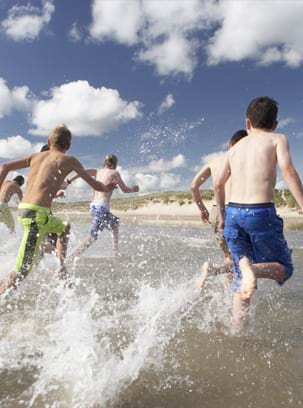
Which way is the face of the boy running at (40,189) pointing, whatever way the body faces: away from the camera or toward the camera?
away from the camera

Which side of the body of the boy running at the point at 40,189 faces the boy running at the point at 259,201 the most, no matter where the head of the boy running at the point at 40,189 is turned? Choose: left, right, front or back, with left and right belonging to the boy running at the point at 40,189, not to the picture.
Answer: right

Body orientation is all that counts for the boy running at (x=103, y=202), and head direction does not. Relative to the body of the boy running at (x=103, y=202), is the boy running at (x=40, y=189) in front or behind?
behind

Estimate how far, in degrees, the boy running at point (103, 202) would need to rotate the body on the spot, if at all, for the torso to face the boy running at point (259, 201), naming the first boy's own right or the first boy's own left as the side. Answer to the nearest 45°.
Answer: approximately 135° to the first boy's own right

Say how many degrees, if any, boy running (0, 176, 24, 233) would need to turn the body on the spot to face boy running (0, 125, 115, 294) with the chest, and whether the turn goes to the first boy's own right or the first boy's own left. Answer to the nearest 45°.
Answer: approximately 135° to the first boy's own right

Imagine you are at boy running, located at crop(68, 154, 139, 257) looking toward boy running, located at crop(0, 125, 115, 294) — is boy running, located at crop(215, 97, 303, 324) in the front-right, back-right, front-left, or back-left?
front-left

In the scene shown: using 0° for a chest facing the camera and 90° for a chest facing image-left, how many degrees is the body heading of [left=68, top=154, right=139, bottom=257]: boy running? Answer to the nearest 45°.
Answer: approximately 225°

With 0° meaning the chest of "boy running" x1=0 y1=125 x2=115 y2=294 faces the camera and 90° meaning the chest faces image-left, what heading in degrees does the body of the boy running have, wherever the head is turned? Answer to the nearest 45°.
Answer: approximately 225°

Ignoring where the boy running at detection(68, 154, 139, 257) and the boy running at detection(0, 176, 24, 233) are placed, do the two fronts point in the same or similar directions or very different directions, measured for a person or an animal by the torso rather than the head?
same or similar directions

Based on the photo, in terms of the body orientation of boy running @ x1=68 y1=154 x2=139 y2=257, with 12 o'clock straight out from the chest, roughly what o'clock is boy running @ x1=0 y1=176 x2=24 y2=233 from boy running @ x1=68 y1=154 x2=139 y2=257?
boy running @ x1=0 y1=176 x2=24 y2=233 is roughly at 8 o'clock from boy running @ x1=68 y1=154 x2=139 y2=257.

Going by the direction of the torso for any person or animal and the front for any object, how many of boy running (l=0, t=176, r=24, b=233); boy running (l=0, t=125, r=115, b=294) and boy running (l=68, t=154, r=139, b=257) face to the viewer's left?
0

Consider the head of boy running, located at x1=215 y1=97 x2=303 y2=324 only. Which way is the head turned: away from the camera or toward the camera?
away from the camera

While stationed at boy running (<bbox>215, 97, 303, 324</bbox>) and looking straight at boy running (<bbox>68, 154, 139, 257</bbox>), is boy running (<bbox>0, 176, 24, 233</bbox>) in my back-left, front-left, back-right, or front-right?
front-left

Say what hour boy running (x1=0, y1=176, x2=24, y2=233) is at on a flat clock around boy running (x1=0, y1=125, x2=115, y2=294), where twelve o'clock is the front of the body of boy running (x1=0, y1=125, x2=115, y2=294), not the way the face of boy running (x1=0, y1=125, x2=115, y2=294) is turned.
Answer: boy running (x1=0, y1=176, x2=24, y2=233) is roughly at 10 o'clock from boy running (x1=0, y1=125, x2=115, y2=294).

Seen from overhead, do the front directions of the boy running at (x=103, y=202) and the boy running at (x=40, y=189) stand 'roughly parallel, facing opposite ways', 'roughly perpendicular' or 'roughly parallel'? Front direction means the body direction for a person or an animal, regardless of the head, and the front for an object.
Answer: roughly parallel
